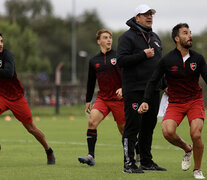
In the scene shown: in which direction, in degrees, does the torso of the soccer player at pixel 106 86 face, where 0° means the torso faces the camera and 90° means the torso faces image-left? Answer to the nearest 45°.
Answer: approximately 0°
